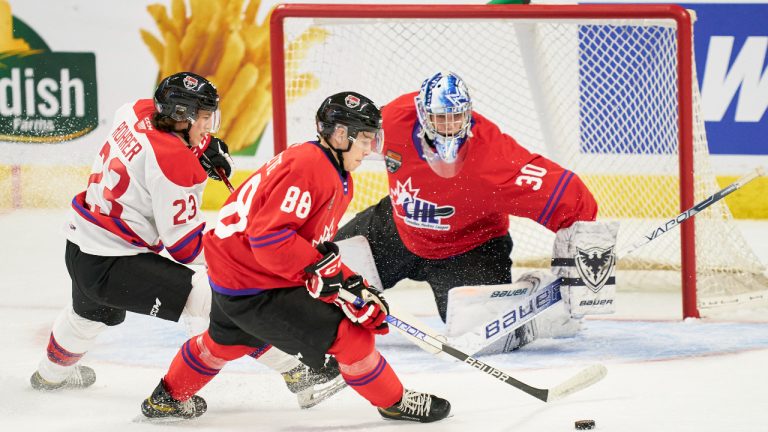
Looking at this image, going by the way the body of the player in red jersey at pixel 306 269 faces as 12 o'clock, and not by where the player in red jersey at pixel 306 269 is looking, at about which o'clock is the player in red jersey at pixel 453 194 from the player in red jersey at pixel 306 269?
the player in red jersey at pixel 453 194 is roughly at 10 o'clock from the player in red jersey at pixel 306 269.

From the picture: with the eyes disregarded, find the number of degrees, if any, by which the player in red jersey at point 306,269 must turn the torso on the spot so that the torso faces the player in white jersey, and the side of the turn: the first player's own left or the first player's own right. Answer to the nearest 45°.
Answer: approximately 135° to the first player's own left

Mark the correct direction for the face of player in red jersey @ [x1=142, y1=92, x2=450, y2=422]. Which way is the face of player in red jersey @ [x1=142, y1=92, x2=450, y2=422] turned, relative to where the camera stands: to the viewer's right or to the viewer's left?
to the viewer's right

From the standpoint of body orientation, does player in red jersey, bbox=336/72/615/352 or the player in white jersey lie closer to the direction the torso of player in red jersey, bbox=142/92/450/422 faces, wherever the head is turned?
the player in red jersey

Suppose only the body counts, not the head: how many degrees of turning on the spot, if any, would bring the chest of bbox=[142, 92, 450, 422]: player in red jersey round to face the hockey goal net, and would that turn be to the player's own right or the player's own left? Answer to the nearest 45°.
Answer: approximately 45° to the player's own left

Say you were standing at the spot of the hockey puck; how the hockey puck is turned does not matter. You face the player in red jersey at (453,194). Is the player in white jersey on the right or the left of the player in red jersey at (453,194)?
left

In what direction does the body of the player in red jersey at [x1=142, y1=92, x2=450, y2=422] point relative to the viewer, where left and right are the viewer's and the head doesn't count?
facing to the right of the viewer

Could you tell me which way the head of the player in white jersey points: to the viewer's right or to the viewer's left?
to the viewer's right

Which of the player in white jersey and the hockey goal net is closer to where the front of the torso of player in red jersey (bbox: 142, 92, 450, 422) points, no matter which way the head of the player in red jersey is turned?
the hockey goal net
